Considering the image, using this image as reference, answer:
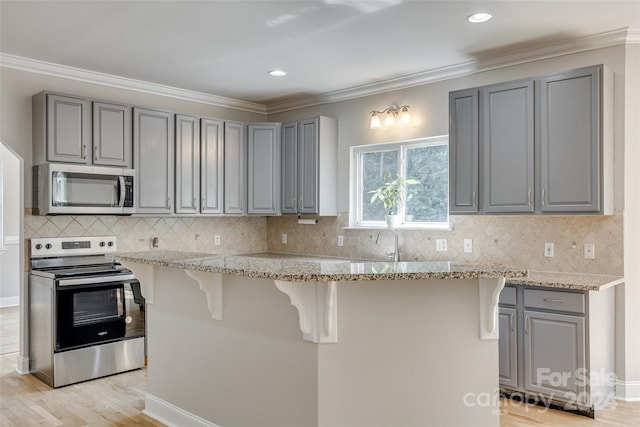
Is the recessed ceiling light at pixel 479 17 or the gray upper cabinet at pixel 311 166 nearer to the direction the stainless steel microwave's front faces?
the recessed ceiling light

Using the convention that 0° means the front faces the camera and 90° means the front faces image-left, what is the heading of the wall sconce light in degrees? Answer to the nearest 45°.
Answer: approximately 45°

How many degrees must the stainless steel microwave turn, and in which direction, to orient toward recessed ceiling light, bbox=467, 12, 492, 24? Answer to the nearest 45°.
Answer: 0° — it already faces it

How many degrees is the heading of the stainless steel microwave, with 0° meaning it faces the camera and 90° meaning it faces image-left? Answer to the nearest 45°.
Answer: approximately 315°

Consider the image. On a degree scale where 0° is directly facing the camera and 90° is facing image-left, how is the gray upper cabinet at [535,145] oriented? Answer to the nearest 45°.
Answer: approximately 45°

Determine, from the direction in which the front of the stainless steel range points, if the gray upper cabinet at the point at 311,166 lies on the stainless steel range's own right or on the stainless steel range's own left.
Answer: on the stainless steel range's own left

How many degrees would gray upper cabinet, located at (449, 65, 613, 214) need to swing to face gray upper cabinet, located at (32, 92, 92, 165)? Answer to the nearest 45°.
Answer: approximately 45° to its right

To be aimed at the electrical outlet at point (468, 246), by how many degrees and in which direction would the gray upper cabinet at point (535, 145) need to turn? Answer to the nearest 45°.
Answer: approximately 90° to its right

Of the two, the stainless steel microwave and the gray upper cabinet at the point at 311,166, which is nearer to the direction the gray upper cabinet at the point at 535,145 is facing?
the stainless steel microwave
